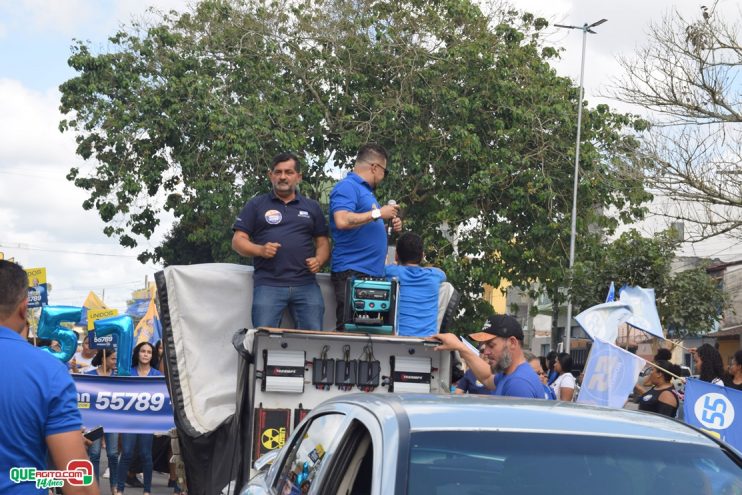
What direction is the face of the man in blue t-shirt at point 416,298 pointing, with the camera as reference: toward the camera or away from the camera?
away from the camera

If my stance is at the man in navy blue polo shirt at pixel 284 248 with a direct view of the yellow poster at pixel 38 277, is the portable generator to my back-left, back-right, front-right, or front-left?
back-right

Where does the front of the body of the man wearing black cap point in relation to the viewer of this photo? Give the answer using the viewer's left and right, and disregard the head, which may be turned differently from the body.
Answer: facing to the left of the viewer

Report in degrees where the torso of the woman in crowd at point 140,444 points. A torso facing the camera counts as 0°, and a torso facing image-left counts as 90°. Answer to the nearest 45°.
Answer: approximately 0°

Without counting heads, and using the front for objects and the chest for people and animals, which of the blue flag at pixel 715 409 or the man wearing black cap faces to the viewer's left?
the man wearing black cap

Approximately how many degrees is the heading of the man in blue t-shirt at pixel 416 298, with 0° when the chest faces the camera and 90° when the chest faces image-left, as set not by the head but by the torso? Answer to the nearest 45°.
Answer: approximately 180°

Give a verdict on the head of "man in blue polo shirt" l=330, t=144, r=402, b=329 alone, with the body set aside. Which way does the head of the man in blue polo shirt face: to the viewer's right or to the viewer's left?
to the viewer's right
